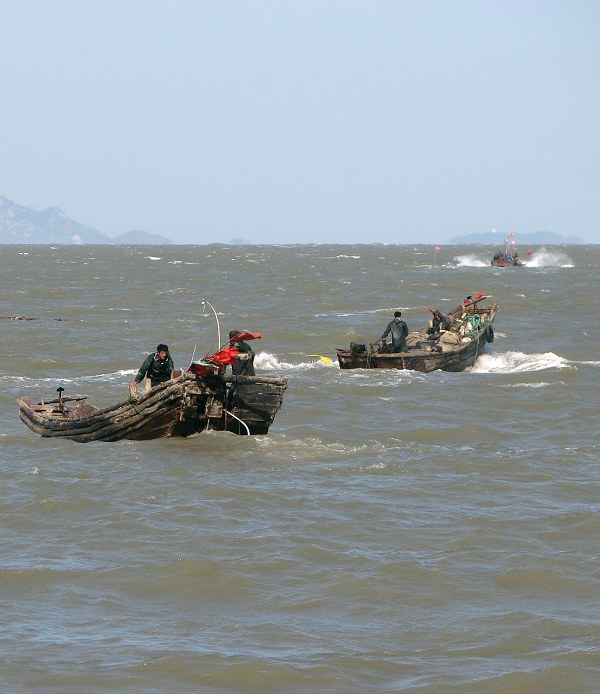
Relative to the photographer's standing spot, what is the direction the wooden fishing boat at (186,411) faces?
facing away from the viewer and to the left of the viewer

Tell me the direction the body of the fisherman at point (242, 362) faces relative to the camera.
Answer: to the viewer's left

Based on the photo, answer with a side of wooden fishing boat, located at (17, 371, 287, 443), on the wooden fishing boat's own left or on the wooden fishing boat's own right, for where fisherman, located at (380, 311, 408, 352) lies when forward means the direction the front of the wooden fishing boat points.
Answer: on the wooden fishing boat's own right
